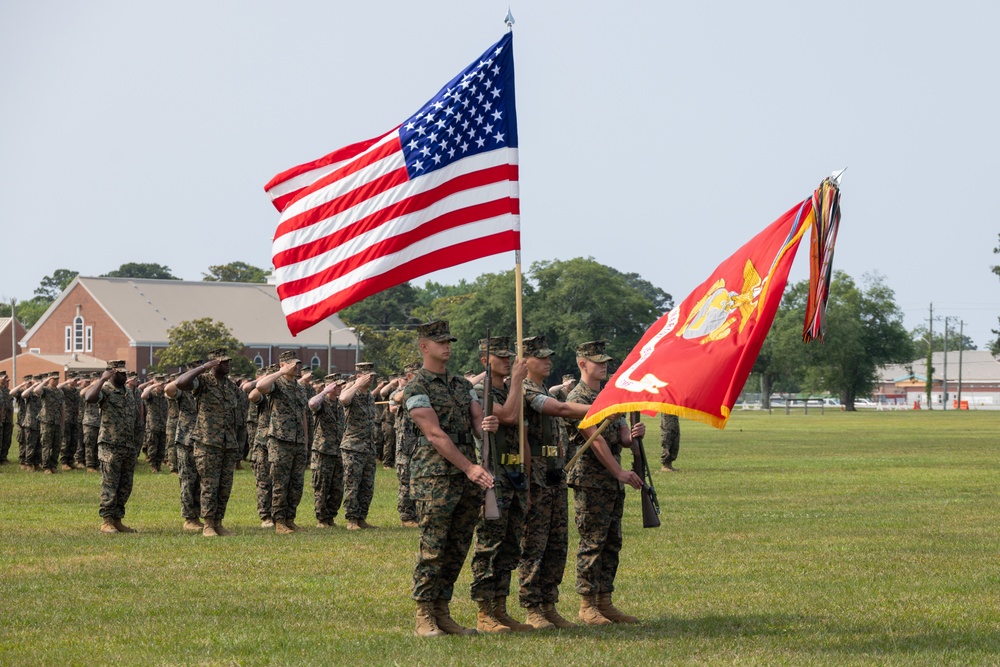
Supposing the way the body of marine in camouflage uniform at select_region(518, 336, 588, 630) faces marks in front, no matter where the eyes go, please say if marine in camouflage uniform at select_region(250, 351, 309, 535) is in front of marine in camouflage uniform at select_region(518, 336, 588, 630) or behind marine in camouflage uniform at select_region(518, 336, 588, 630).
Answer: behind

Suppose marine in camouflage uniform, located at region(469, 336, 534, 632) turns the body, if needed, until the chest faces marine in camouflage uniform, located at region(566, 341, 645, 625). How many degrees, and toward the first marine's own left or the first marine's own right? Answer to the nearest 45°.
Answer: approximately 90° to the first marine's own left

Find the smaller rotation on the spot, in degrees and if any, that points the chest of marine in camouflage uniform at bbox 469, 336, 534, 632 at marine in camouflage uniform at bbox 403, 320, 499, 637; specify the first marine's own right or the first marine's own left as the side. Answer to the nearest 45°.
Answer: approximately 90° to the first marine's own right

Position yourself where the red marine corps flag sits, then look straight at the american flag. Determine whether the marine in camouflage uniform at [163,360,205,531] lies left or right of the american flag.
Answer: right

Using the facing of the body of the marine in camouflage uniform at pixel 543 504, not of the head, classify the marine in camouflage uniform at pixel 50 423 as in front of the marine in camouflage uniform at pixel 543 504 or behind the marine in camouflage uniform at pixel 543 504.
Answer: behind
